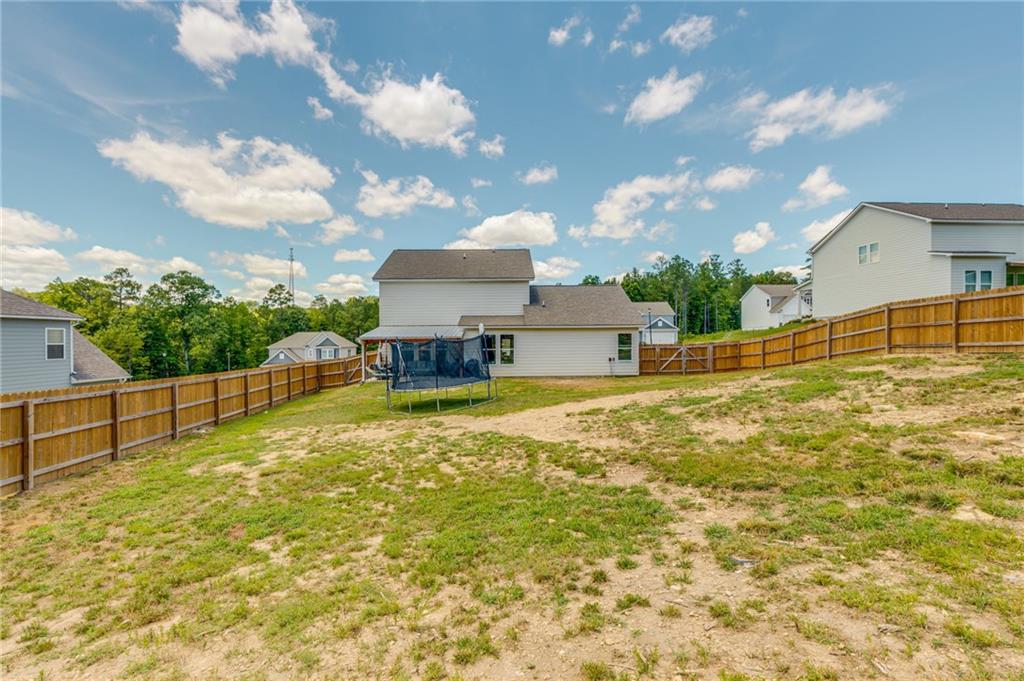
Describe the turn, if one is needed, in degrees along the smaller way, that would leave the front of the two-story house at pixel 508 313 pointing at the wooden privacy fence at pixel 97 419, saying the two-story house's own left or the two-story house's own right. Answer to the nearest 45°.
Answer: approximately 135° to the two-story house's own left

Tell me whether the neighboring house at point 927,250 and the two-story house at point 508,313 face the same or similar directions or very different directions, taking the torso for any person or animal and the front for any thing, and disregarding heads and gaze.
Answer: same or similar directions

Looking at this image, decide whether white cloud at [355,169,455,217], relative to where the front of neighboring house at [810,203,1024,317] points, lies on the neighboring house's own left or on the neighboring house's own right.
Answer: on the neighboring house's own left

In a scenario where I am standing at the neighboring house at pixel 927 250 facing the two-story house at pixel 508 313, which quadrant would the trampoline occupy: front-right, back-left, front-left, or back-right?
front-left

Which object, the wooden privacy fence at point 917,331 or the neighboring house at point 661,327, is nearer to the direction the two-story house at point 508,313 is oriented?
the neighboring house

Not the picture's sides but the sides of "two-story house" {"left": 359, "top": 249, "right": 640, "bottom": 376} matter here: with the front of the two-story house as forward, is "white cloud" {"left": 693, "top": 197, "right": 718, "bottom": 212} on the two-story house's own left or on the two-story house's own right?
on the two-story house's own right

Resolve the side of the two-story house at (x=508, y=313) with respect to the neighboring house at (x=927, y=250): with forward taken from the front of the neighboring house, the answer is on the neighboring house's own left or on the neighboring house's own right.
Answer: on the neighboring house's own left

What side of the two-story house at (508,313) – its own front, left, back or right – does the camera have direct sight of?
back
